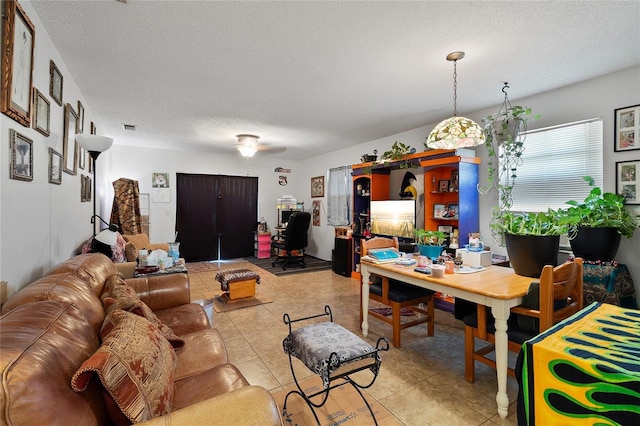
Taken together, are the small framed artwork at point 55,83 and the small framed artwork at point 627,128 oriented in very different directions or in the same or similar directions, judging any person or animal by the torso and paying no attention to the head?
very different directions

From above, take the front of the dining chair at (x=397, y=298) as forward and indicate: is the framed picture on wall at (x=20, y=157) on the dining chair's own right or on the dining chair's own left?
on the dining chair's own right

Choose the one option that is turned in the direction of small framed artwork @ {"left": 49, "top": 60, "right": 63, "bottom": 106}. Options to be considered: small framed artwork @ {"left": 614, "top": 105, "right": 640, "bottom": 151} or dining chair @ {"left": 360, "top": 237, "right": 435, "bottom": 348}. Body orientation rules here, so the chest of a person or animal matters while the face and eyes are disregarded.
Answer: small framed artwork @ {"left": 614, "top": 105, "right": 640, "bottom": 151}

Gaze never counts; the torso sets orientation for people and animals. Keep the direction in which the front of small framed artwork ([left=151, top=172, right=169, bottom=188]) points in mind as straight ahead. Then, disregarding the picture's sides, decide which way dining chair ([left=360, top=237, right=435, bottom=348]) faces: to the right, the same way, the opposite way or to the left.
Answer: the same way

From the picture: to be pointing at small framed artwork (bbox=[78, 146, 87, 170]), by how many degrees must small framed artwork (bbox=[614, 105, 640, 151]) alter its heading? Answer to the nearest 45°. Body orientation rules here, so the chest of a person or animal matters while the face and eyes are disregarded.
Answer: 0° — it already faces it

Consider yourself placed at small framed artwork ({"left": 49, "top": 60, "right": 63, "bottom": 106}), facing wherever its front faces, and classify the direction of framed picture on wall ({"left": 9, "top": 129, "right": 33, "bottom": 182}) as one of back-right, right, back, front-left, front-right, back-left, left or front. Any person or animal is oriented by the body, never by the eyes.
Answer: front-right

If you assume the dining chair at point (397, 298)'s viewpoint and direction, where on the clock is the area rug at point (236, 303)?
The area rug is roughly at 5 o'clock from the dining chair.

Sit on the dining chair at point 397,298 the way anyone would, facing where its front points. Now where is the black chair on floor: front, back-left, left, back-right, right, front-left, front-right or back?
back

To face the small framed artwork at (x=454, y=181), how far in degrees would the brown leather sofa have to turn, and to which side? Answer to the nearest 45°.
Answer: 0° — it already faces it

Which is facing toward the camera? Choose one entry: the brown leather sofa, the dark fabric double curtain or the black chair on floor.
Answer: the dark fabric double curtain

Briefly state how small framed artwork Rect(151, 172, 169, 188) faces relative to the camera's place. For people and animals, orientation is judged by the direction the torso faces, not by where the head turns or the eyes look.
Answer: facing the viewer

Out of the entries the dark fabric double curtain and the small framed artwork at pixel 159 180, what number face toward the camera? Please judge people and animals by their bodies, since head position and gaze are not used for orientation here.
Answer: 2

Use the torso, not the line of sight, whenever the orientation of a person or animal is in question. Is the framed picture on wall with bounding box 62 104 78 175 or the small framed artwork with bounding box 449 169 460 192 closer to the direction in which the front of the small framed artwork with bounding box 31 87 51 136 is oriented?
the small framed artwork

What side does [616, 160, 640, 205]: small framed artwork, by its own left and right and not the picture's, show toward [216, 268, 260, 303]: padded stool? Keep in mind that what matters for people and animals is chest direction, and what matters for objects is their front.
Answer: front

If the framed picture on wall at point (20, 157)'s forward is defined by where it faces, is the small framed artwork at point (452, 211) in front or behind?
in front

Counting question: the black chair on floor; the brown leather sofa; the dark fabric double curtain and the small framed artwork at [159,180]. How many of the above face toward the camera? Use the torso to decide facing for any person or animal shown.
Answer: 2

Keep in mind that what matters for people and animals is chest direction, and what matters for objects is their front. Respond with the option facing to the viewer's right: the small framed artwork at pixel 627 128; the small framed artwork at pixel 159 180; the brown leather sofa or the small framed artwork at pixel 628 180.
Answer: the brown leather sofa

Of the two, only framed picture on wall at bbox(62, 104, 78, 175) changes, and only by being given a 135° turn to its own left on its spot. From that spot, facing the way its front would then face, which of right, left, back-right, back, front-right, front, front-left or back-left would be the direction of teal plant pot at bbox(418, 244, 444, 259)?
back-right

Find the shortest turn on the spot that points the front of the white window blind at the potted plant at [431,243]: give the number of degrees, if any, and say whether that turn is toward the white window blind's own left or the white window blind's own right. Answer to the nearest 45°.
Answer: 0° — it already faces it

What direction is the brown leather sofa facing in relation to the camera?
to the viewer's right
